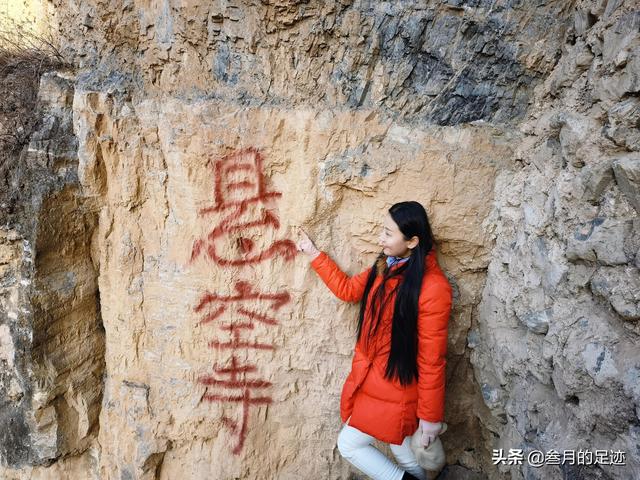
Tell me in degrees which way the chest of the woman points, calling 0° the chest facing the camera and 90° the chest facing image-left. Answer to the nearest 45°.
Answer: approximately 45°
